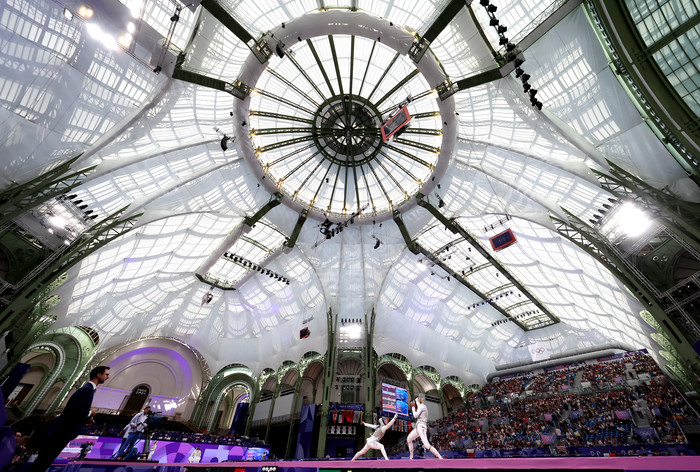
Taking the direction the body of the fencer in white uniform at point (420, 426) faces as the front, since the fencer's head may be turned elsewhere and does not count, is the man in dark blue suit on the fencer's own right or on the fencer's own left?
on the fencer's own left

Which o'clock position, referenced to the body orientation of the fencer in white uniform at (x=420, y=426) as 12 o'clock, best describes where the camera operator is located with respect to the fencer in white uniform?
The camera operator is roughly at 12 o'clock from the fencer in white uniform.

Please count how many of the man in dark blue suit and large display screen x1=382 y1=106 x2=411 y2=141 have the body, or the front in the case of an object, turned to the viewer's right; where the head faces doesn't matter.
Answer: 1

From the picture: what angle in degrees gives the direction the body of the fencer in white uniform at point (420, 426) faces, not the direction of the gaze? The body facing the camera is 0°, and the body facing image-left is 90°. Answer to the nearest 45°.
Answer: approximately 90°

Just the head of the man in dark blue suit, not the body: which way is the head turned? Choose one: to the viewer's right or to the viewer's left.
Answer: to the viewer's right

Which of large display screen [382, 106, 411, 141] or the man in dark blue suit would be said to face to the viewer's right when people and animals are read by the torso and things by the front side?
the man in dark blue suit

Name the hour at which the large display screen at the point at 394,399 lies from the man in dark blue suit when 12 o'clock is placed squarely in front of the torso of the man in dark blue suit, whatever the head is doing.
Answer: The large display screen is roughly at 11 o'clock from the man in dark blue suit.

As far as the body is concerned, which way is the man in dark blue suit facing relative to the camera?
to the viewer's right

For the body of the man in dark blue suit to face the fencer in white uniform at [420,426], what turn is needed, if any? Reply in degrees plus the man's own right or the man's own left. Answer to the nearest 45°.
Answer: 0° — they already face them

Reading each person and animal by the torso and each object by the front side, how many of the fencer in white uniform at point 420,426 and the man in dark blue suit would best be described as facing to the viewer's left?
1
